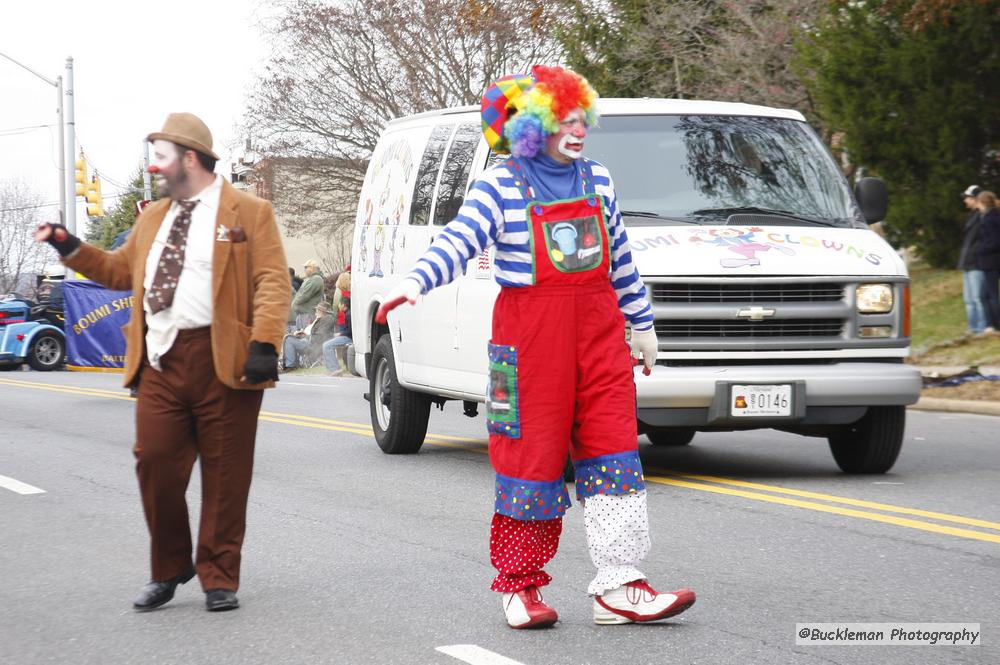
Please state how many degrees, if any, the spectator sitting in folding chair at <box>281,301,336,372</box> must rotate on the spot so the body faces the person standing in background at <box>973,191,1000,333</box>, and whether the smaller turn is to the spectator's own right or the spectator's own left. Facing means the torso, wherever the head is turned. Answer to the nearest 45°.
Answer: approximately 135° to the spectator's own left

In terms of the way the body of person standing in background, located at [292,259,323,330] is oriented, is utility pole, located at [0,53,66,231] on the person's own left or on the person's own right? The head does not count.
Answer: on the person's own right
